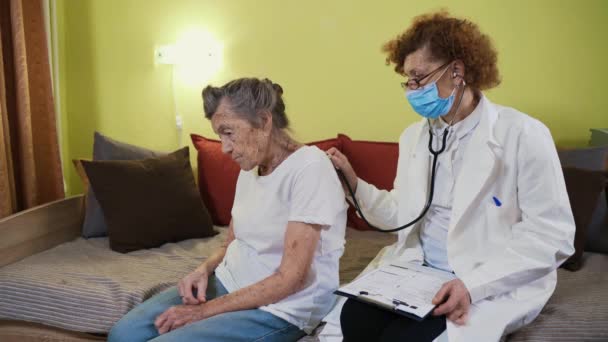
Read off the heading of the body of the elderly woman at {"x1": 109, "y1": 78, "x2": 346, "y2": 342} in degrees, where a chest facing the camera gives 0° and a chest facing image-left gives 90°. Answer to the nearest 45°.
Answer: approximately 45°

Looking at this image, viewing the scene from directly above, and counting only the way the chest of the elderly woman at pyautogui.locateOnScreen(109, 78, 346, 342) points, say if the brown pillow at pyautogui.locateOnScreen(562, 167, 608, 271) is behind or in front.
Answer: behind

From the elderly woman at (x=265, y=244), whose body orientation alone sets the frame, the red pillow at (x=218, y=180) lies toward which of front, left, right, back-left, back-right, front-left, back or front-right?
back-right

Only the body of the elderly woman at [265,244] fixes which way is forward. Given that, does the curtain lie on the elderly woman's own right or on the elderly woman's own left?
on the elderly woman's own right

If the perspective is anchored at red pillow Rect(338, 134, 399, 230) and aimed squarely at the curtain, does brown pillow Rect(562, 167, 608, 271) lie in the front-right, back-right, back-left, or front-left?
back-left

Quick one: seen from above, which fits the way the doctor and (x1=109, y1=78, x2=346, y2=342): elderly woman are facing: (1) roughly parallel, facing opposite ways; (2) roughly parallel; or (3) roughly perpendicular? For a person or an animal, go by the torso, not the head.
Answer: roughly parallel

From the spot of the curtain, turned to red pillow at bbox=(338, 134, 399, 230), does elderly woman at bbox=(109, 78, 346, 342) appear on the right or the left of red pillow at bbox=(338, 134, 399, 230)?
right

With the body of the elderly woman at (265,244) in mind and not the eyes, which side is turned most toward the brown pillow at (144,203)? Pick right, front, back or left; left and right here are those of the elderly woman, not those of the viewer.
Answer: right

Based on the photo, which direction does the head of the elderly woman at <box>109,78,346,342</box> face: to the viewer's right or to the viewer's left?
to the viewer's left

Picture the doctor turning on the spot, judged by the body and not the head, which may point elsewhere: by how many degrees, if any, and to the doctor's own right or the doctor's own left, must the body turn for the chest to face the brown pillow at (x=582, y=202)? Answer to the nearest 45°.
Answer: approximately 180°

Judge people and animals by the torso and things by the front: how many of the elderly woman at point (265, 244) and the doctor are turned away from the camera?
0
